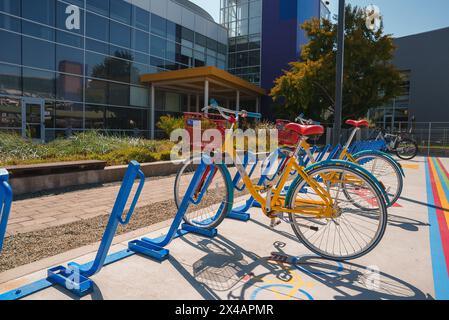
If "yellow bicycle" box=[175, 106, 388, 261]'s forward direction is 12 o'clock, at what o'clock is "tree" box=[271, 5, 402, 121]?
The tree is roughly at 2 o'clock from the yellow bicycle.

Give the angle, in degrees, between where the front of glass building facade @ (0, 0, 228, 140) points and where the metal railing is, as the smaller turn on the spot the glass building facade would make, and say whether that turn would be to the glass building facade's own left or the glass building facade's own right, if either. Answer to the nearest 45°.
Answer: approximately 45° to the glass building facade's own left

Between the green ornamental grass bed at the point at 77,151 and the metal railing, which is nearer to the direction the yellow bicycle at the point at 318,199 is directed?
the green ornamental grass bed

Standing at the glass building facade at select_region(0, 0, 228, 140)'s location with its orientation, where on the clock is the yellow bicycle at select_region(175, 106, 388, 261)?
The yellow bicycle is roughly at 1 o'clock from the glass building facade.

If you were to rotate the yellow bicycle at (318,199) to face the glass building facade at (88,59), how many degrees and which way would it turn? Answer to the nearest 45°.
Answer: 0° — it already faces it

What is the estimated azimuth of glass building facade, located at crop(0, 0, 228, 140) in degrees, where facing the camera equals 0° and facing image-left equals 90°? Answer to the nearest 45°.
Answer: approximately 315°

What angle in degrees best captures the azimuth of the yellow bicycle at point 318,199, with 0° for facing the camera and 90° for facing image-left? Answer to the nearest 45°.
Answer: approximately 135°
